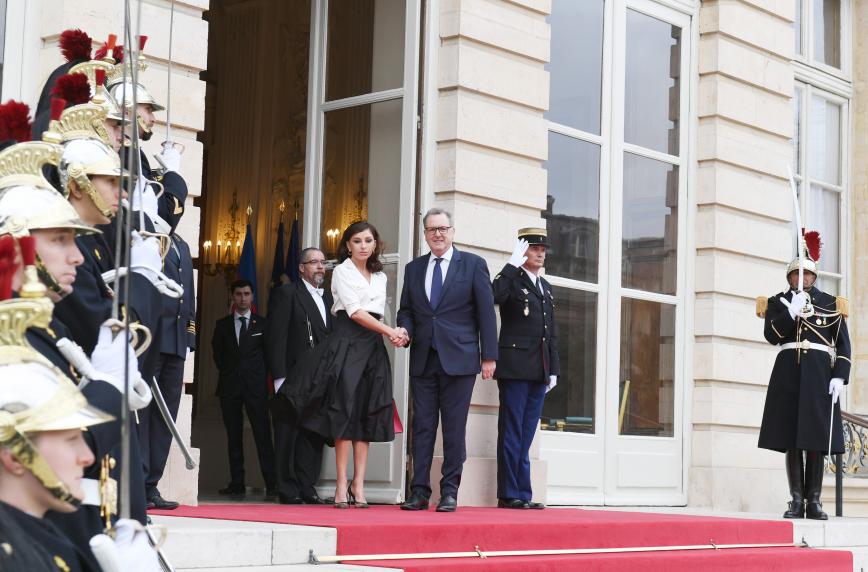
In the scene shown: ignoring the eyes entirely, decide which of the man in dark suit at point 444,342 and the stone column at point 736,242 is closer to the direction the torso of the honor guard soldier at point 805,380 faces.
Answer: the man in dark suit

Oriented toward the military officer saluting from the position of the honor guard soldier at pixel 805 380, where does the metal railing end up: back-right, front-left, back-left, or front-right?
back-right

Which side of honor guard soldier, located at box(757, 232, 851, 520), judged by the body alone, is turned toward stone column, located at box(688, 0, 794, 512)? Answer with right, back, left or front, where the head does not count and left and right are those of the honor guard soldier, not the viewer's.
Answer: back

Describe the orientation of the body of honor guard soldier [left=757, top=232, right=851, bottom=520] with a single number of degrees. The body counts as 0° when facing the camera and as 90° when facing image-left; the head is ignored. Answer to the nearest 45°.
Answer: approximately 0°

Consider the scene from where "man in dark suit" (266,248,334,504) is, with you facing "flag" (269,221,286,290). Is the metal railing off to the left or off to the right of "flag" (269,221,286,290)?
right

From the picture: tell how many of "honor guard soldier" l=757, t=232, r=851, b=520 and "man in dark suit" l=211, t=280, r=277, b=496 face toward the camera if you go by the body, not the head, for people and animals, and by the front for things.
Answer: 2

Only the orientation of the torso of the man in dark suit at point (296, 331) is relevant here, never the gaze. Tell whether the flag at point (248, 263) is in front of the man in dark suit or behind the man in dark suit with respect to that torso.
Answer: behind

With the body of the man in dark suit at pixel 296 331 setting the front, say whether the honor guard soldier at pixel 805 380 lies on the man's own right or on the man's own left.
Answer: on the man's own left

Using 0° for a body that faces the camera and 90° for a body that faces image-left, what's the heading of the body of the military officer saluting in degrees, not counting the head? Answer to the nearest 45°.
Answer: approximately 315°

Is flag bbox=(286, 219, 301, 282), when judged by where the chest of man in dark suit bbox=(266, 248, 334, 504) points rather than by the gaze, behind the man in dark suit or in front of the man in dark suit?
behind
